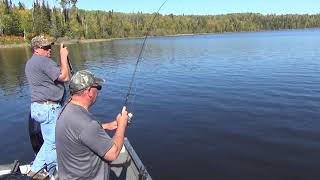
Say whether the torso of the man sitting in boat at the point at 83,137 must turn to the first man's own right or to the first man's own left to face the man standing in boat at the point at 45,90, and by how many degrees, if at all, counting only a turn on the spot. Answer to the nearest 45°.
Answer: approximately 45° to the first man's own left

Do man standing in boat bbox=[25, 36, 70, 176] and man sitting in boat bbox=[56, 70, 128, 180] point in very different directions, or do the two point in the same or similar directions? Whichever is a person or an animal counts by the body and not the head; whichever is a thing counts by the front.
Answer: same or similar directions

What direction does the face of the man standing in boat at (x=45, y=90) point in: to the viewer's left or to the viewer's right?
to the viewer's right

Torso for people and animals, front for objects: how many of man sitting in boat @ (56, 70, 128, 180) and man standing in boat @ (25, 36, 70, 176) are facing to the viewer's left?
0

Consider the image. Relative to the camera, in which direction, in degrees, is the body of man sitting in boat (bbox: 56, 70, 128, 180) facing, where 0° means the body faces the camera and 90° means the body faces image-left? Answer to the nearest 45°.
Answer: approximately 225°

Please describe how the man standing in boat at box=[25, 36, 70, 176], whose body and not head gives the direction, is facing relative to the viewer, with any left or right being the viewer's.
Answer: facing away from the viewer and to the right of the viewer

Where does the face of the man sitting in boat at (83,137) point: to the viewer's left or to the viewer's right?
to the viewer's right
